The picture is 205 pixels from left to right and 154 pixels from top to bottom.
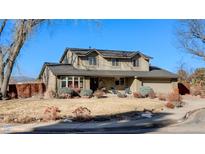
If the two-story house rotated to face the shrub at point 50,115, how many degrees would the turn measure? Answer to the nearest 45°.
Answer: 0° — it already faces it

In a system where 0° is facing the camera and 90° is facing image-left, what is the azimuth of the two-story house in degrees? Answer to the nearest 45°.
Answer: approximately 0°

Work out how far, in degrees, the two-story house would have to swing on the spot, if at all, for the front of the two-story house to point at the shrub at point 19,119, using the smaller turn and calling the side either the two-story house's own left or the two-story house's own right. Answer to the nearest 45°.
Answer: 0° — it already faces it

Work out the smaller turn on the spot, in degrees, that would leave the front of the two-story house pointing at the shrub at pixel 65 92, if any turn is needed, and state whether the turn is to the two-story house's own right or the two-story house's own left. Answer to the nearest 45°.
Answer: approximately 45° to the two-story house's own right

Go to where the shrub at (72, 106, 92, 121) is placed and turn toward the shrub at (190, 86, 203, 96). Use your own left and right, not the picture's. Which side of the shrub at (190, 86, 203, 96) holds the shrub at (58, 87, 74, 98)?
left

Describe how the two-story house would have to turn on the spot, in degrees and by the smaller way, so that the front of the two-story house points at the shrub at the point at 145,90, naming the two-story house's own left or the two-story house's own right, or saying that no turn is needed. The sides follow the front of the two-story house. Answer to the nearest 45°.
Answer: approximately 45° to the two-story house's own left

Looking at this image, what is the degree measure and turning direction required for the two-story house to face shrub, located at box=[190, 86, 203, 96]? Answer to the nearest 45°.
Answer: approximately 90° to its left

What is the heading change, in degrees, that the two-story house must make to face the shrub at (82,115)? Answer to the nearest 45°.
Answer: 0° — it already faces it
